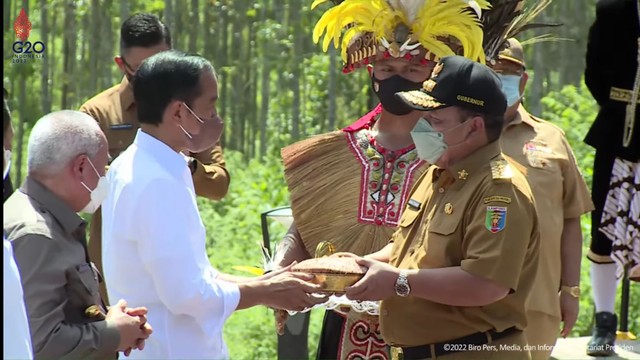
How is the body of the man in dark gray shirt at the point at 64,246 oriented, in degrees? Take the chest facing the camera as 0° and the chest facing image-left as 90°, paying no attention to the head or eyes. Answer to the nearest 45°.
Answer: approximately 270°

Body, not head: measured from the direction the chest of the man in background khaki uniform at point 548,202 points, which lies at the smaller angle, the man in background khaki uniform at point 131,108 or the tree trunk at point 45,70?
the man in background khaki uniform

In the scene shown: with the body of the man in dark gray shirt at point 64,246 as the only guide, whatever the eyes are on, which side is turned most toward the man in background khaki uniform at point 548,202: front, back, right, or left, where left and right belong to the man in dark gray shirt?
front

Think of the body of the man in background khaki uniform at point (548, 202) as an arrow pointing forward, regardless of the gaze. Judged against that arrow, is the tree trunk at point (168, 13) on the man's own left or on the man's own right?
on the man's own right

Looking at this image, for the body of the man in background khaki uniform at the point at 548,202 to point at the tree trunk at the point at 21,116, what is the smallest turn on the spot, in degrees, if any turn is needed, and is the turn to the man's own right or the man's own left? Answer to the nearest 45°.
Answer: approximately 90° to the man's own right

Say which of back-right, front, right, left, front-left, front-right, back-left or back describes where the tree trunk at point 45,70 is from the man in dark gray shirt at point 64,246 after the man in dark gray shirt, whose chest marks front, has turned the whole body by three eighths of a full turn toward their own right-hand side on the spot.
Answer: back-right

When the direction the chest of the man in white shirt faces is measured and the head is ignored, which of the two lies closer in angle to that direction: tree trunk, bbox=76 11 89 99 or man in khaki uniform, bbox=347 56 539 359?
the man in khaki uniform

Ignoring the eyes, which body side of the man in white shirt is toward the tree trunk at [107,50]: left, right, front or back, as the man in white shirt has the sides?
left

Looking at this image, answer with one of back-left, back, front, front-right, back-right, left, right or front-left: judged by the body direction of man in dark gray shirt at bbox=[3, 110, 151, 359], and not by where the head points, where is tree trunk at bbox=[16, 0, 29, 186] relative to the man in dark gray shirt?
left

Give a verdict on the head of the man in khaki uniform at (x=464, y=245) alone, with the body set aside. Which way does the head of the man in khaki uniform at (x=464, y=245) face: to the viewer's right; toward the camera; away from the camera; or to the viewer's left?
to the viewer's left

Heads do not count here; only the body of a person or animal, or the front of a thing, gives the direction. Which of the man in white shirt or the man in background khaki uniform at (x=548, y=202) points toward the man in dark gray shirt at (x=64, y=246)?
the man in background khaki uniform

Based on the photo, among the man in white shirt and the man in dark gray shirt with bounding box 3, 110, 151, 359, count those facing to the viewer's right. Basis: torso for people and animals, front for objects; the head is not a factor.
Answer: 2

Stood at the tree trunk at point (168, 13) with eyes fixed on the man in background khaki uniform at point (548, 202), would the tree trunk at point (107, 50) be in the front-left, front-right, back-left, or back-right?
back-right

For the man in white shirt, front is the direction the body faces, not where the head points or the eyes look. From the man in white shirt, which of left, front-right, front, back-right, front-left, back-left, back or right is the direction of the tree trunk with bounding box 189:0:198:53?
left
